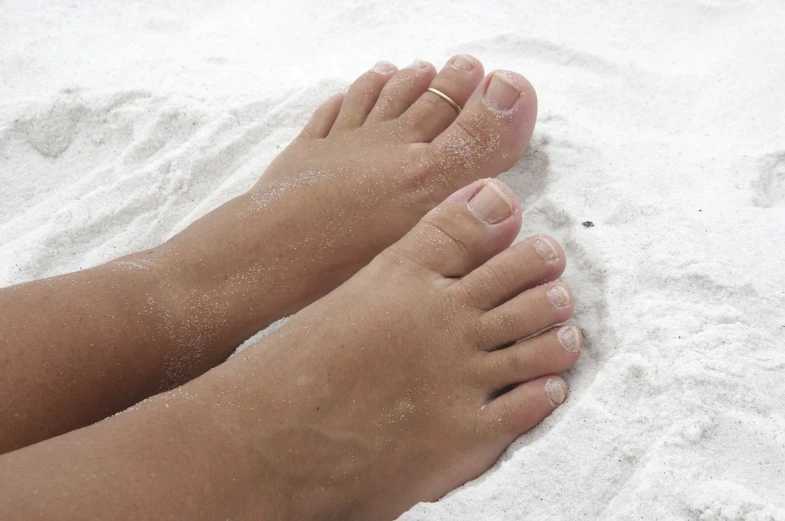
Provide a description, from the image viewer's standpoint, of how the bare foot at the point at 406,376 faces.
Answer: facing away from the viewer and to the right of the viewer

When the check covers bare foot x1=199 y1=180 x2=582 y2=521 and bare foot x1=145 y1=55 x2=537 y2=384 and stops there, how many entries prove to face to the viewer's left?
0

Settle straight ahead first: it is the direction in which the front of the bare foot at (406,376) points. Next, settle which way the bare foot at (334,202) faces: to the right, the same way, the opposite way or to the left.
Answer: the same way

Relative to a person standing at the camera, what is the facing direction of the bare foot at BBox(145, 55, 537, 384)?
facing away from the viewer and to the right of the viewer
